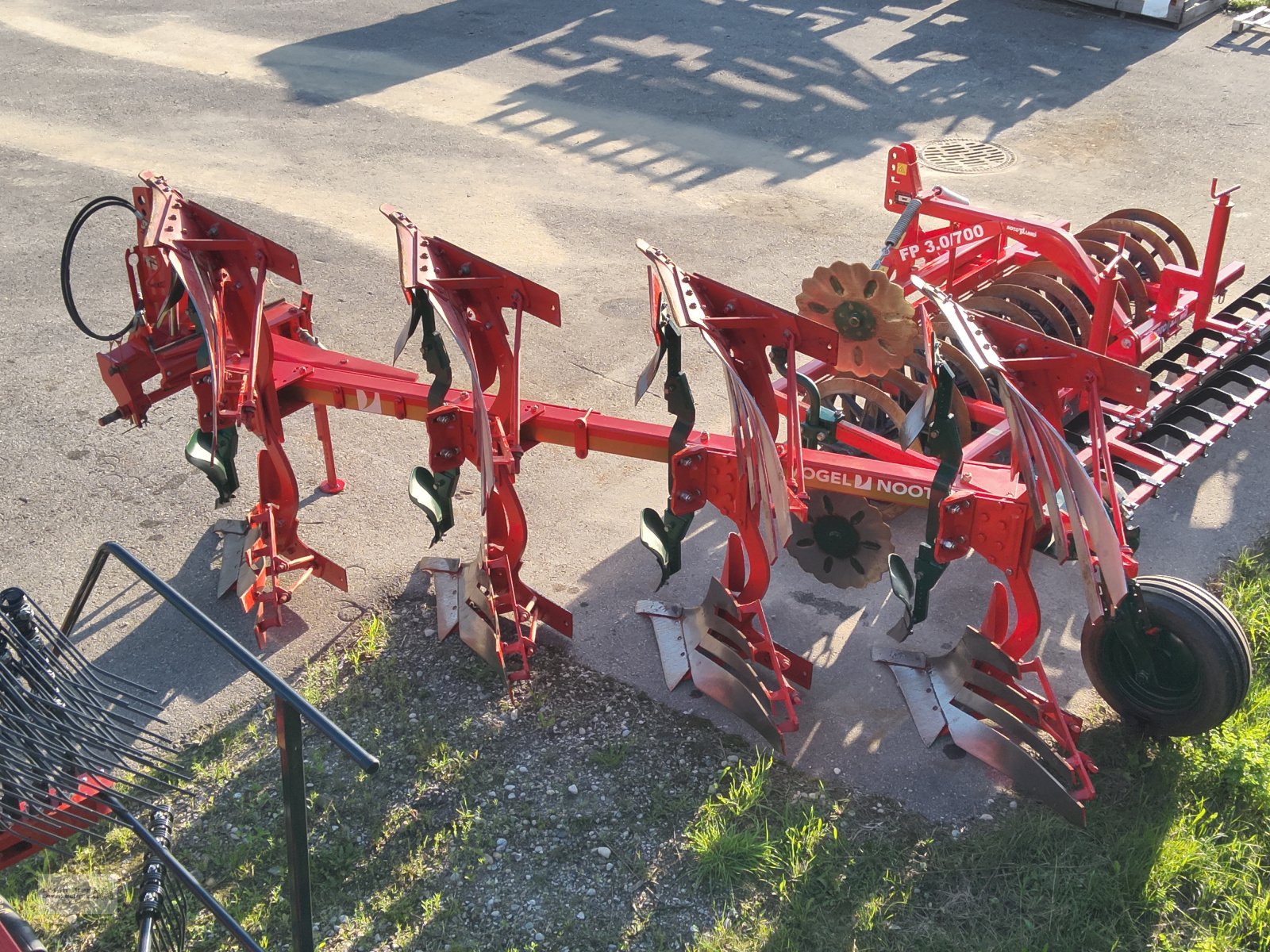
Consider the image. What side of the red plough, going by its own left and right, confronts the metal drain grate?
right

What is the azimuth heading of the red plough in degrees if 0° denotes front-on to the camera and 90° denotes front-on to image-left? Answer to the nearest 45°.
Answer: approximately 90°
